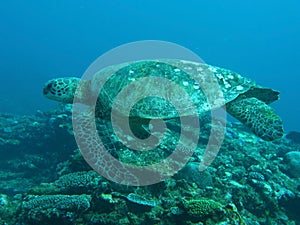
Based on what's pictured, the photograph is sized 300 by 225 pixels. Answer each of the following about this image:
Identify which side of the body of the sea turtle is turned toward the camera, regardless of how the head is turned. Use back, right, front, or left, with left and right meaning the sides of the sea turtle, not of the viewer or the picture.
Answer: left

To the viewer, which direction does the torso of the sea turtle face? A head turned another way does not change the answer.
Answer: to the viewer's left
